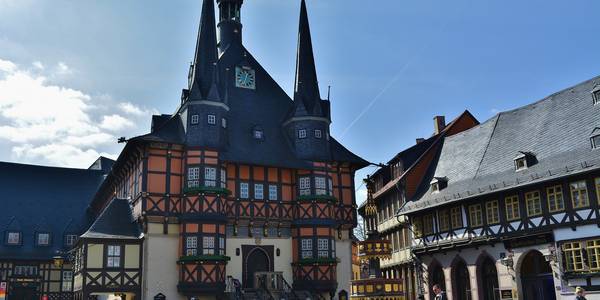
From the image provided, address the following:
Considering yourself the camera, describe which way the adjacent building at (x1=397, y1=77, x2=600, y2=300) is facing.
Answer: facing the viewer and to the left of the viewer

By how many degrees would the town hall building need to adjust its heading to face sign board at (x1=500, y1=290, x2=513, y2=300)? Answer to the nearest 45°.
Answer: approximately 45° to its left

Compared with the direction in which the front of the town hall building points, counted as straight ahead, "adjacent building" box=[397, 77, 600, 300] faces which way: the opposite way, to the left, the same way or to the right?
to the right

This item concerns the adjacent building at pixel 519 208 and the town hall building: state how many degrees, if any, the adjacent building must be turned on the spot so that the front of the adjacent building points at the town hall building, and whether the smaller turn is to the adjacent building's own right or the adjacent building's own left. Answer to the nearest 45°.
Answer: approximately 45° to the adjacent building's own right

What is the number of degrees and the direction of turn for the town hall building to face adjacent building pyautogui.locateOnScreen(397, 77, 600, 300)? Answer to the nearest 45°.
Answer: approximately 45° to its left

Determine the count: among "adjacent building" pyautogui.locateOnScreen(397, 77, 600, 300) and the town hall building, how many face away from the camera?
0

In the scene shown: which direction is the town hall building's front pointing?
toward the camera
